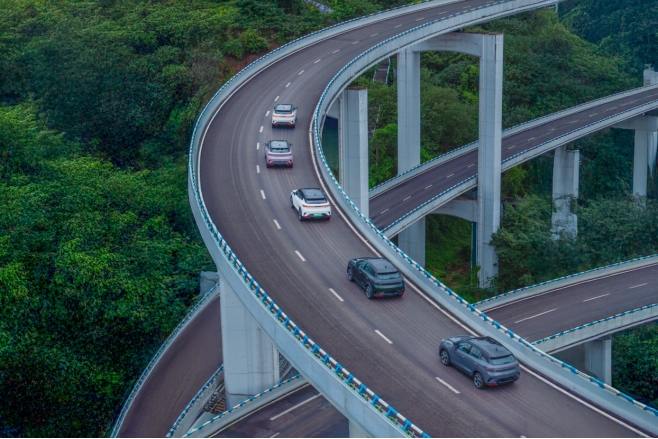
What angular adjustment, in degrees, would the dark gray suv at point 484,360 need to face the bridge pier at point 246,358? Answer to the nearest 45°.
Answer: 0° — it already faces it

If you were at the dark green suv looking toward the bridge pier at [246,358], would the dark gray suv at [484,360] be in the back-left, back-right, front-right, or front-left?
back-left

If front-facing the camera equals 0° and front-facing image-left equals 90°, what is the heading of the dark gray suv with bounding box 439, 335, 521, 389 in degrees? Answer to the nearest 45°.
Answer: approximately 135°

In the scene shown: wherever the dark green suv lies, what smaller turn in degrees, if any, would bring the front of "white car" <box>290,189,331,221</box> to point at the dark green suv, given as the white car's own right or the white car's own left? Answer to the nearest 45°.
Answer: approximately 135° to the white car's own left

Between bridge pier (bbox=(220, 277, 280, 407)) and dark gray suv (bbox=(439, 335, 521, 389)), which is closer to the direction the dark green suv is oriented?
the bridge pier

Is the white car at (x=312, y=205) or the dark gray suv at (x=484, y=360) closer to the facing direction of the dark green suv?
the white car

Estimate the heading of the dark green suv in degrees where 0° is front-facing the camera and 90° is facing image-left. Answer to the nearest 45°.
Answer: approximately 135°

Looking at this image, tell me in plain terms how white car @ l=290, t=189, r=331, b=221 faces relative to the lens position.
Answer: facing away from the viewer and to the left of the viewer
